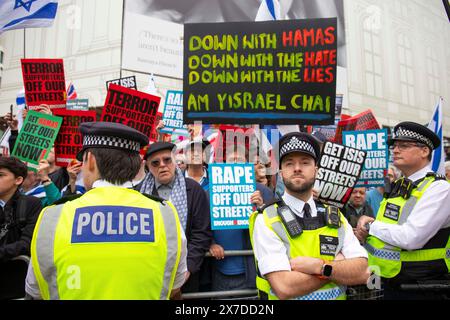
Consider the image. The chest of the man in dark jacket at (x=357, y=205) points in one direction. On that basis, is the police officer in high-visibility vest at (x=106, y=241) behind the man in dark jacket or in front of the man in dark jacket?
in front

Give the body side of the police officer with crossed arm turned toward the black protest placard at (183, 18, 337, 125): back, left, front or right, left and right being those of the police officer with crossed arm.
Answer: back

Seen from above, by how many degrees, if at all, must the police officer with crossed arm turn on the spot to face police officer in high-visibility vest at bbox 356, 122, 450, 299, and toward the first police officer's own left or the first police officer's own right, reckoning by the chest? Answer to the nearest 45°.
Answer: approximately 135° to the first police officer's own left

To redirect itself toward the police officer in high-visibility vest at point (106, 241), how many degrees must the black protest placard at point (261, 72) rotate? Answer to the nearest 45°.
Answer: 0° — it already faces them

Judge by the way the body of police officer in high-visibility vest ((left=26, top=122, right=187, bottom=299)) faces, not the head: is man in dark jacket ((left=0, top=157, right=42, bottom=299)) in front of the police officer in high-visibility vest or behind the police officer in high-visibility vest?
in front

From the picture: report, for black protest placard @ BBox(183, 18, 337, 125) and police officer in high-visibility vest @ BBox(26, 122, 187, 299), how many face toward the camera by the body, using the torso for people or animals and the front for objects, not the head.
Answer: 1

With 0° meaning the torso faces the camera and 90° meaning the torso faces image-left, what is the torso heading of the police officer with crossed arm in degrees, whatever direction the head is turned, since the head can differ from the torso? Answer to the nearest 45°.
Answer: approximately 0°

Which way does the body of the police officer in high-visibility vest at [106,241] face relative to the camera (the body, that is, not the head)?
away from the camera
